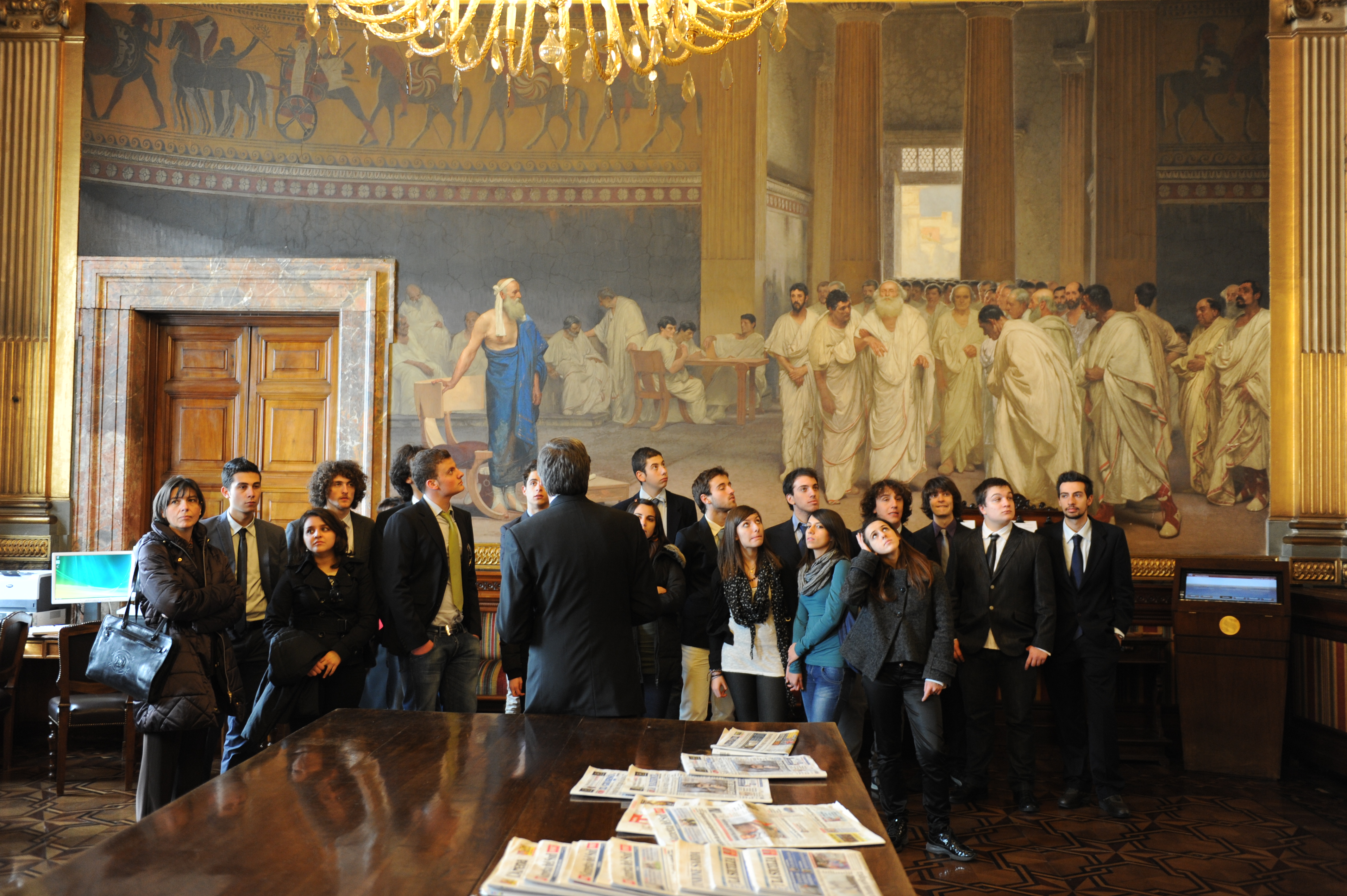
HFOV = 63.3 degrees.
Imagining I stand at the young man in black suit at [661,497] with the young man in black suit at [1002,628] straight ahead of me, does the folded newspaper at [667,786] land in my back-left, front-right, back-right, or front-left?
front-right

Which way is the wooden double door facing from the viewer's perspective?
toward the camera

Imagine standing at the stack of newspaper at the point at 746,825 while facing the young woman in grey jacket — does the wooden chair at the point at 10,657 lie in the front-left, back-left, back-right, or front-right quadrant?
front-left

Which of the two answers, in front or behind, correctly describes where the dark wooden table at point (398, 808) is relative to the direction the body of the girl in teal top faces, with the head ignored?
in front

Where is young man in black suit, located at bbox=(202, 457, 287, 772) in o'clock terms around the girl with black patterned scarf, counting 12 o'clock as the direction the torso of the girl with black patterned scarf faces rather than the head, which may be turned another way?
The young man in black suit is roughly at 3 o'clock from the girl with black patterned scarf.

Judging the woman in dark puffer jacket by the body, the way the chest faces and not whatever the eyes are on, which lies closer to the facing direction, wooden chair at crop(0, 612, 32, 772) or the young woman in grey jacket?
the young woman in grey jacket

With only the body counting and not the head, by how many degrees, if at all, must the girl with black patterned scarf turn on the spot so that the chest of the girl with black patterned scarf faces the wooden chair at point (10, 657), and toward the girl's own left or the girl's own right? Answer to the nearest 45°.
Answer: approximately 90° to the girl's own right

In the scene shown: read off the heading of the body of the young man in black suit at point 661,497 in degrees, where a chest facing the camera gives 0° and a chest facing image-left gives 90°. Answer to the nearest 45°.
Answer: approximately 315°

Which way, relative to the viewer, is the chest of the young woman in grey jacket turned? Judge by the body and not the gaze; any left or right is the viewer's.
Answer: facing the viewer
